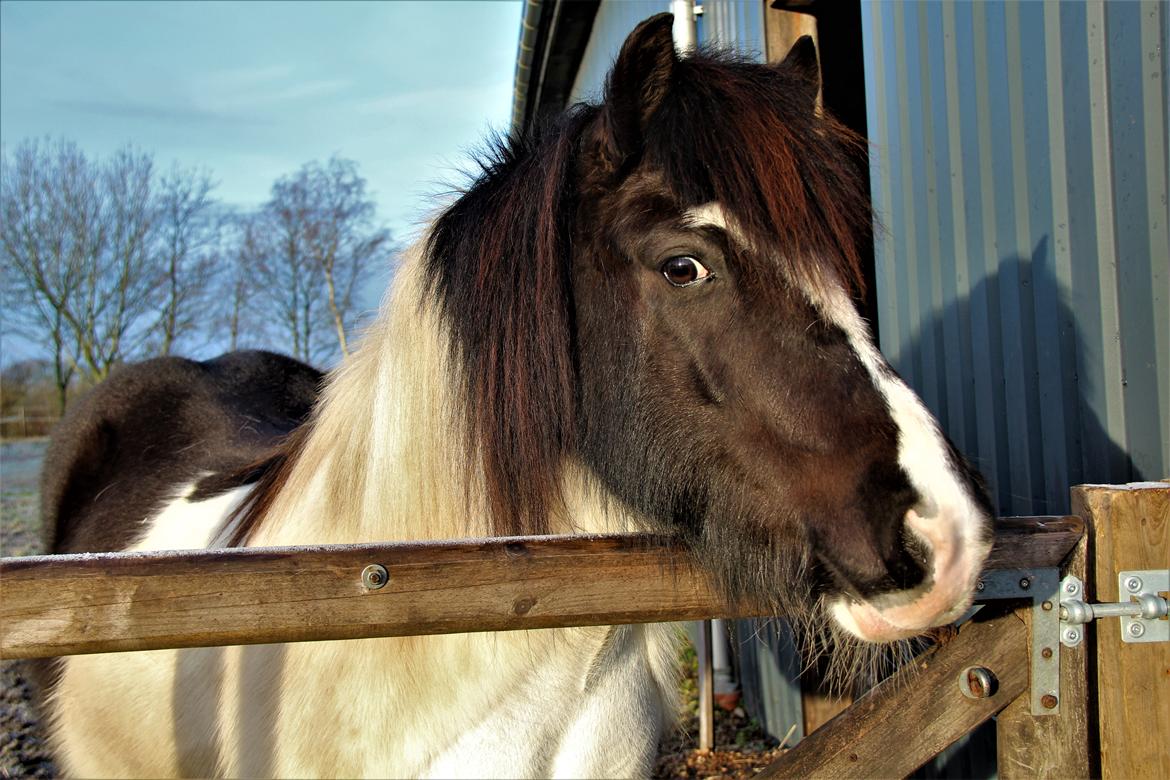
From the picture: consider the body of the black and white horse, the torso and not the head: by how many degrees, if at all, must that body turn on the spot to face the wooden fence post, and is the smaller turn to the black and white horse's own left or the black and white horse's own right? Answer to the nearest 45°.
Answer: approximately 45° to the black and white horse's own left

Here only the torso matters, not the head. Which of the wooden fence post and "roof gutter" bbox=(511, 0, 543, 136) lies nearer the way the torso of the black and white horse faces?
the wooden fence post

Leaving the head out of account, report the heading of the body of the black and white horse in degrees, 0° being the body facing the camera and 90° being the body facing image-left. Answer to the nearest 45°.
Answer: approximately 315°

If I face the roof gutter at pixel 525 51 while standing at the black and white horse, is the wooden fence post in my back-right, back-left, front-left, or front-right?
back-right

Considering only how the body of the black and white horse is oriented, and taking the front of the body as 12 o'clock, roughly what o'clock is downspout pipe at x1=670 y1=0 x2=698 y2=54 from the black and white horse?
The downspout pipe is roughly at 8 o'clock from the black and white horse.

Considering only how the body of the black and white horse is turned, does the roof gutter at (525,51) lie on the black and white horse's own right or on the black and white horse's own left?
on the black and white horse's own left

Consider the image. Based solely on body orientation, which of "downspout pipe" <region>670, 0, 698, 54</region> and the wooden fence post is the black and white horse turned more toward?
the wooden fence post
